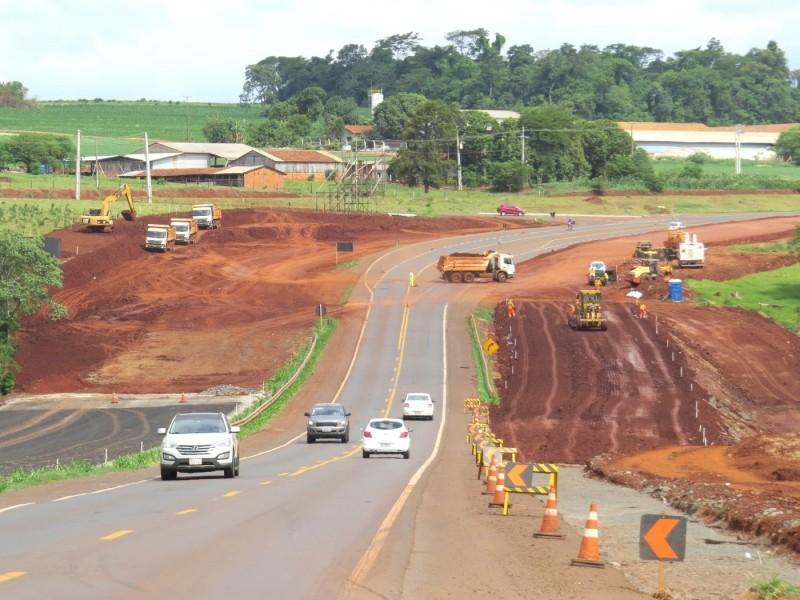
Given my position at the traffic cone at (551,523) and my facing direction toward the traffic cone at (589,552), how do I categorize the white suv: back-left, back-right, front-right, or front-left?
back-right

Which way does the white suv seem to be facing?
toward the camera

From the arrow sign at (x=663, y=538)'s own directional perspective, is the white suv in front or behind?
behind

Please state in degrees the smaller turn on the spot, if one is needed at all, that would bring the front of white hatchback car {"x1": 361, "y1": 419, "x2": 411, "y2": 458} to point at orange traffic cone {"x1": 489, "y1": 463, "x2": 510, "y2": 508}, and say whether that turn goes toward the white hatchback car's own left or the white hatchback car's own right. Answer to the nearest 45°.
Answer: approximately 180°

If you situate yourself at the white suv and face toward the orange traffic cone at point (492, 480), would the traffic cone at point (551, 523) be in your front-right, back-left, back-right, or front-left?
front-right

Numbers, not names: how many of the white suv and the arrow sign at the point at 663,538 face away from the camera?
0

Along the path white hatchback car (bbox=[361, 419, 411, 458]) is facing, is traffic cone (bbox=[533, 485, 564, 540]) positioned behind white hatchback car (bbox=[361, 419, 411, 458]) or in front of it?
behind

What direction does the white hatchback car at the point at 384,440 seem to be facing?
away from the camera

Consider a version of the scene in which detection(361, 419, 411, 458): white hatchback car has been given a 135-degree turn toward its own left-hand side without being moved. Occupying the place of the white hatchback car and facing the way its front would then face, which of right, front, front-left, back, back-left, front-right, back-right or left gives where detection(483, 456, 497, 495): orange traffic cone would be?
front-left

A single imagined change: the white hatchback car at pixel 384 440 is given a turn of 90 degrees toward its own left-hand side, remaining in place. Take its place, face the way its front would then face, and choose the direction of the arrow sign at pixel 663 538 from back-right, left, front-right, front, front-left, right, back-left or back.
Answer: left

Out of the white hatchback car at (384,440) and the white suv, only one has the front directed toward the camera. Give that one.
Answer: the white suv

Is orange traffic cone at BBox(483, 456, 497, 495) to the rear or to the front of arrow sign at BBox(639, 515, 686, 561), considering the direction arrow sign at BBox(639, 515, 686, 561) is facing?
to the rear

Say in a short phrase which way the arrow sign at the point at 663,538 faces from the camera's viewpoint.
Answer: facing the viewer

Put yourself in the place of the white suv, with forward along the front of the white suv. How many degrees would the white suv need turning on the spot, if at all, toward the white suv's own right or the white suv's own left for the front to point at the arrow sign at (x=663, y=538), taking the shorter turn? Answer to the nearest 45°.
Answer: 0° — it already faces it

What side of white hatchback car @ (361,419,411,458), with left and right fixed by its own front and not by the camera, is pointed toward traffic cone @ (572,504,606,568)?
back

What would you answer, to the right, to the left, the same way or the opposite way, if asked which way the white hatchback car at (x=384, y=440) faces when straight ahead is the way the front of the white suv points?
the opposite way

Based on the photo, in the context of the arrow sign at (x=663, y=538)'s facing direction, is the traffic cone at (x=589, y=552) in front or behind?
behind
